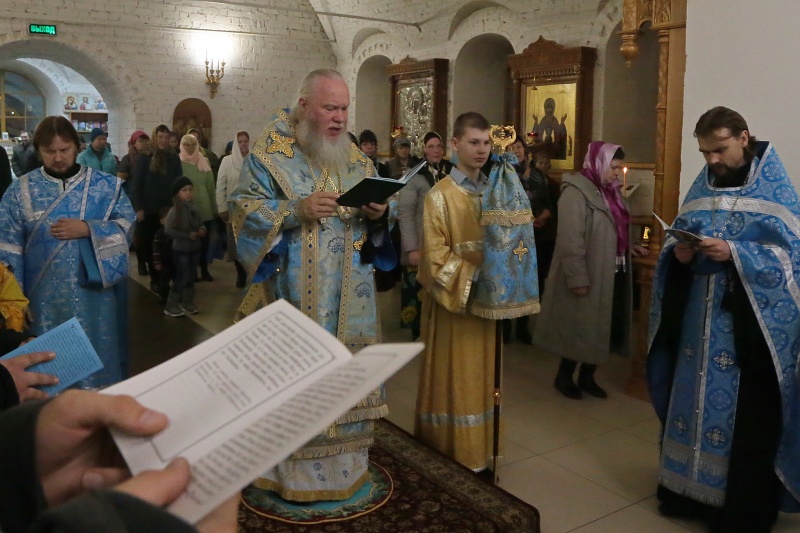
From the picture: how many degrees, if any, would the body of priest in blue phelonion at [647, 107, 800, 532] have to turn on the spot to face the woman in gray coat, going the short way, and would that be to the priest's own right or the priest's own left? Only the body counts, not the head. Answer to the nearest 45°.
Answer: approximately 90° to the priest's own right

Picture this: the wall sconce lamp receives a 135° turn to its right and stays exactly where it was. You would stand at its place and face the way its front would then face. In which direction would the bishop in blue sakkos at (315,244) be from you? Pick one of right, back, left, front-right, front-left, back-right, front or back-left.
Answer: back-left

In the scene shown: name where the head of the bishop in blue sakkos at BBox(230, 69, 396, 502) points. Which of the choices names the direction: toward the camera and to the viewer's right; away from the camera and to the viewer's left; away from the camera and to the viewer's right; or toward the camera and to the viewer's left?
toward the camera and to the viewer's right

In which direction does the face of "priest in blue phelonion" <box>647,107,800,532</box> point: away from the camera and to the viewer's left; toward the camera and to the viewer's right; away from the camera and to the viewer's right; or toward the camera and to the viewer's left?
toward the camera and to the viewer's left

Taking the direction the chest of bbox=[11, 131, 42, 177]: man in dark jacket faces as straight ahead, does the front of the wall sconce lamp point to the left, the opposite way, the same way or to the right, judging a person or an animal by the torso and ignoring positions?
the same way

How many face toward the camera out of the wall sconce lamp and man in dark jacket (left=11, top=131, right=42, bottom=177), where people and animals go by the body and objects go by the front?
2

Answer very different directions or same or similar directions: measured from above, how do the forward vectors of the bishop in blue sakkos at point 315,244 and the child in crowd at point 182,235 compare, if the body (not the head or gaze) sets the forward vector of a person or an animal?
same or similar directions

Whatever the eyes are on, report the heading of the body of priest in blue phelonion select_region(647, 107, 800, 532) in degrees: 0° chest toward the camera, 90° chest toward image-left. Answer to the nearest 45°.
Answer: approximately 45°

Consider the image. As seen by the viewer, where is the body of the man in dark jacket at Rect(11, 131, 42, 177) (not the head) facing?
toward the camera

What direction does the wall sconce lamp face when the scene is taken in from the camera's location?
facing the viewer

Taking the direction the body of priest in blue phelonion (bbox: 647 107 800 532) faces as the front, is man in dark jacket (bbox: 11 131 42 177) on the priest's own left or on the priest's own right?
on the priest's own right

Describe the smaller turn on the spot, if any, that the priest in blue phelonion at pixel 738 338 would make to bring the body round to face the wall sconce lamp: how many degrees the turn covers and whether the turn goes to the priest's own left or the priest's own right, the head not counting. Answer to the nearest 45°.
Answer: approximately 90° to the priest's own right
